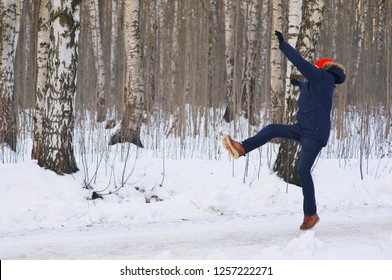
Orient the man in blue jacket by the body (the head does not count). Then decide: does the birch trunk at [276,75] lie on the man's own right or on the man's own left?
on the man's own right

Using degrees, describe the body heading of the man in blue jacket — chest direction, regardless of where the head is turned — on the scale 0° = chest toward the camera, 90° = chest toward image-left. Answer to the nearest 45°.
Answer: approximately 90°

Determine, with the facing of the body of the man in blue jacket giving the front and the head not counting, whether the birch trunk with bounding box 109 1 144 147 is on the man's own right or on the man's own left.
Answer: on the man's own right

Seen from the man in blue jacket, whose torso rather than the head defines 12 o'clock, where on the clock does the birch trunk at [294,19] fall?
The birch trunk is roughly at 3 o'clock from the man in blue jacket.
